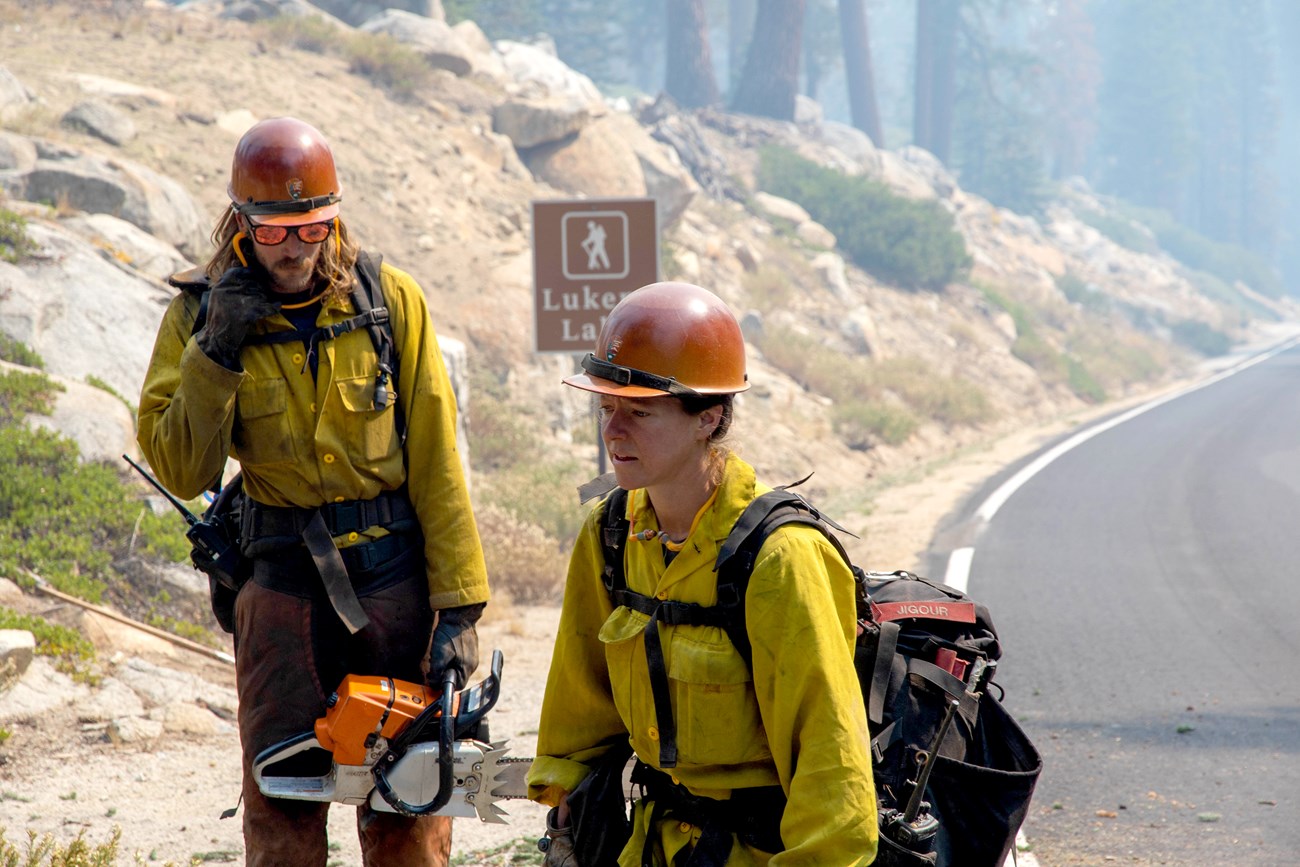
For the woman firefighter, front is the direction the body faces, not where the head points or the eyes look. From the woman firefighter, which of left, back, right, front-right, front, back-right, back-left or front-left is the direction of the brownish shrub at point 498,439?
back-right

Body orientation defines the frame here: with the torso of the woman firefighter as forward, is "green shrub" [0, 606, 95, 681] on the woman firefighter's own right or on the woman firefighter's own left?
on the woman firefighter's own right

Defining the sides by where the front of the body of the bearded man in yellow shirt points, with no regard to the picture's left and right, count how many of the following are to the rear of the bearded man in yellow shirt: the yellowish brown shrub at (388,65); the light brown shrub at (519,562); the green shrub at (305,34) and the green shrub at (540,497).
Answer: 4

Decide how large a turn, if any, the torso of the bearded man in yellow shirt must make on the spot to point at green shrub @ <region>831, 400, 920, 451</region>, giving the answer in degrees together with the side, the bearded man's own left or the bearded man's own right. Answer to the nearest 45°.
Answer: approximately 135° to the bearded man's own left

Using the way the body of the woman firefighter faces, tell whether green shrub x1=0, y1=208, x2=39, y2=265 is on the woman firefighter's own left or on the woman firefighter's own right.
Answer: on the woman firefighter's own right

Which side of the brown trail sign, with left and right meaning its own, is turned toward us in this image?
front

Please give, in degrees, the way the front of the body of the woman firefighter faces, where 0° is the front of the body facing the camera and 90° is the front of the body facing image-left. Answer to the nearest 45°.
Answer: approximately 45°

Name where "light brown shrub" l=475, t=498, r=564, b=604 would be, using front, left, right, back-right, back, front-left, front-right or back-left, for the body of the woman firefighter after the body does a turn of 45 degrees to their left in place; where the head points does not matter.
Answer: back

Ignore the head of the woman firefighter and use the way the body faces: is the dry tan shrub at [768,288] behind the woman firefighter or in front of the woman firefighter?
behind

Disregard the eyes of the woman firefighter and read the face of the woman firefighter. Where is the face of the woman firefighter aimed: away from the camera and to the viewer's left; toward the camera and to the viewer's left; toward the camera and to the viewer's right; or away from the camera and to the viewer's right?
toward the camera and to the viewer's left

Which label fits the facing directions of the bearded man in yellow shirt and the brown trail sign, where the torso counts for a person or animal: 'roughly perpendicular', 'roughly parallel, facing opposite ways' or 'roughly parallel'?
roughly parallel

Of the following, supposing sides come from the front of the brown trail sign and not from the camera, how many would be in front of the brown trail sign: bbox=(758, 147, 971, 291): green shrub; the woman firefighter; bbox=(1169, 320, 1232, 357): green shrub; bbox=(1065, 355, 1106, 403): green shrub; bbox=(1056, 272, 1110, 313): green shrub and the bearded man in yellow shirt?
2

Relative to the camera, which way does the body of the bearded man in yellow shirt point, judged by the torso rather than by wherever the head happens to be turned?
toward the camera

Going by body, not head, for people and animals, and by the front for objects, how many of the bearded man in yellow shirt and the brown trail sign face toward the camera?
2
